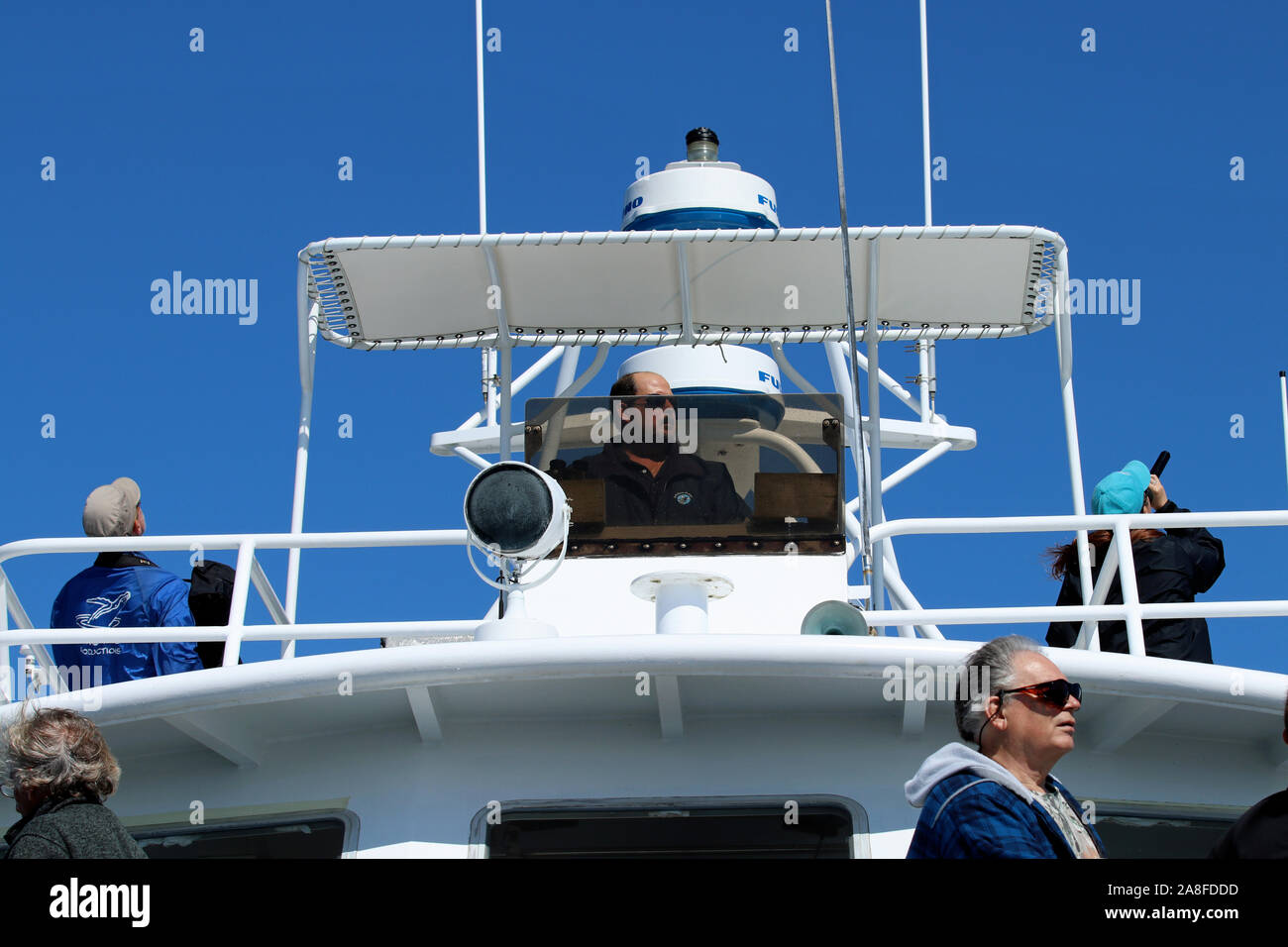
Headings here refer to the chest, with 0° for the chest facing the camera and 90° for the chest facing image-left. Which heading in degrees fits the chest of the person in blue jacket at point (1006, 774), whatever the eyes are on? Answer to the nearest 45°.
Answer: approximately 315°

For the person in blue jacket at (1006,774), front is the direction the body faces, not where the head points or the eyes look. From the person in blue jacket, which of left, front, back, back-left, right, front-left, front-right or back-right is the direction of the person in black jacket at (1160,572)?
back-left

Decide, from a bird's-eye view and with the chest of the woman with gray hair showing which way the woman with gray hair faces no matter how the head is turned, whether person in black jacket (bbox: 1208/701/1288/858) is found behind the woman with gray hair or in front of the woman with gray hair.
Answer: behind

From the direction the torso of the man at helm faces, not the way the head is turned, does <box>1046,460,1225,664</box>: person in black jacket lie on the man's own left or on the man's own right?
on the man's own left

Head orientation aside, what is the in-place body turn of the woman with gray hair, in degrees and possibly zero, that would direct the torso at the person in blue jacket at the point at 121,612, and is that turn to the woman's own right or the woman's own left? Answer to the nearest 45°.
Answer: approximately 45° to the woman's own right

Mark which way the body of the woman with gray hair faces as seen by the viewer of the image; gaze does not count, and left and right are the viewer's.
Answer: facing away from the viewer and to the left of the viewer

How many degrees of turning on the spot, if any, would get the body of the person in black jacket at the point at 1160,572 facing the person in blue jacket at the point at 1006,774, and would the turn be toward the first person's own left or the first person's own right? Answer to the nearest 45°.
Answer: approximately 135° to the first person's own right

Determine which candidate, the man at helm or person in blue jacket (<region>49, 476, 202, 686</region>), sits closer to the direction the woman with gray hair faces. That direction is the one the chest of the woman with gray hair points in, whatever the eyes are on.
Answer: the person in blue jacket

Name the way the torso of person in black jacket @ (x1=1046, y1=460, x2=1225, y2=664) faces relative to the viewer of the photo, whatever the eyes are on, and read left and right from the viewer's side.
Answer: facing away from the viewer and to the right of the viewer

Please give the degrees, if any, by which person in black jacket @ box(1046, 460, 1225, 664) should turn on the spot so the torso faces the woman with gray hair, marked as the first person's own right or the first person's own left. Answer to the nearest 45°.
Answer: approximately 180°

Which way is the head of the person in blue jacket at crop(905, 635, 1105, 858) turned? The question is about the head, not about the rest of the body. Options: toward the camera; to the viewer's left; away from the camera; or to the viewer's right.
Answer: to the viewer's right

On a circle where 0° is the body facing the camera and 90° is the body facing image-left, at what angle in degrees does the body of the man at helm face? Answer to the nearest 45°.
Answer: approximately 0°

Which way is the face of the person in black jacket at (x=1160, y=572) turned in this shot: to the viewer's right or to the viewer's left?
to the viewer's right
